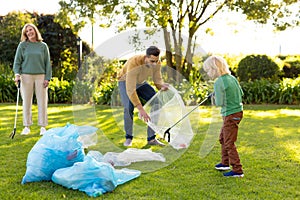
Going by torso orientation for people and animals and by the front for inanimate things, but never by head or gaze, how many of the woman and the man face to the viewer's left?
0

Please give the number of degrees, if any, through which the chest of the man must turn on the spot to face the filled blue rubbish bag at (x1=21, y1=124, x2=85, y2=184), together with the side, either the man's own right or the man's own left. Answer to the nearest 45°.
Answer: approximately 90° to the man's own right

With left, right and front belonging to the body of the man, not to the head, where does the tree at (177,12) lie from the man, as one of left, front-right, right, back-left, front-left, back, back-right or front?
back-left

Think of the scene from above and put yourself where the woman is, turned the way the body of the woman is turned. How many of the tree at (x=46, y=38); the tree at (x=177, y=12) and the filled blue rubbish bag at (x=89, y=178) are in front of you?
1

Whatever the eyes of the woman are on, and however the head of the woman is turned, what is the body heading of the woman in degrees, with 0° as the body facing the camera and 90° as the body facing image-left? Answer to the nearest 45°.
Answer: approximately 0°

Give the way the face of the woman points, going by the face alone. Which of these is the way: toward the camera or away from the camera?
toward the camera
